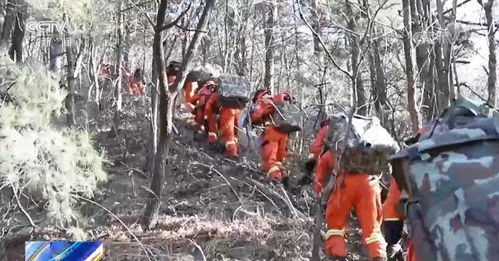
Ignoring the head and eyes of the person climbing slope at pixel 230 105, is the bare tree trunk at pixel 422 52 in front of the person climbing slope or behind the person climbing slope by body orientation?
behind

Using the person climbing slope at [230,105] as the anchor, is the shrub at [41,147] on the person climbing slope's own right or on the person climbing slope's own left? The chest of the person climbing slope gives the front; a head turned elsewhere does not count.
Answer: on the person climbing slope's own left

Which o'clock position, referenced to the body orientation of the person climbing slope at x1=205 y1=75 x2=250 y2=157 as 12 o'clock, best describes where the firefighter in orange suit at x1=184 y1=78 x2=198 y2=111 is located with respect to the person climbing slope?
The firefighter in orange suit is roughly at 1 o'clock from the person climbing slope.

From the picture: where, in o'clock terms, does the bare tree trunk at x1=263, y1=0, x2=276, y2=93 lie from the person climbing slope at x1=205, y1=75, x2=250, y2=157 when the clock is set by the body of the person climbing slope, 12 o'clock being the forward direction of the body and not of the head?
The bare tree trunk is roughly at 2 o'clock from the person climbing slope.

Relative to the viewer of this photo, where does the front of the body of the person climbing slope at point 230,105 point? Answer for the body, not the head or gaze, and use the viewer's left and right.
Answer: facing away from the viewer and to the left of the viewer

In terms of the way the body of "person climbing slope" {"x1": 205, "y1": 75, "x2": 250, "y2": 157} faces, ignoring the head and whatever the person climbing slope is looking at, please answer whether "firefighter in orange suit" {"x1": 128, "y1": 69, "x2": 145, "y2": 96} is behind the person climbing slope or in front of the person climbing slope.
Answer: in front

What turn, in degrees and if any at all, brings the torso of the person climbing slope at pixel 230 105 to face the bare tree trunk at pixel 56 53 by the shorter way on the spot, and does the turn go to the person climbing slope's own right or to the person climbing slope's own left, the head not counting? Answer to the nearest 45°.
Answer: approximately 45° to the person climbing slope's own left

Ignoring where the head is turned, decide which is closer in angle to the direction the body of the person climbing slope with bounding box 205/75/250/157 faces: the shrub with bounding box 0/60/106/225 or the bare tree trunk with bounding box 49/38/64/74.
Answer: the bare tree trunk

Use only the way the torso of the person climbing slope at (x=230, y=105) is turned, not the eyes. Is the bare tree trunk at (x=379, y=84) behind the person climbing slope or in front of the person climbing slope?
behind
